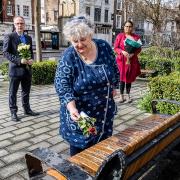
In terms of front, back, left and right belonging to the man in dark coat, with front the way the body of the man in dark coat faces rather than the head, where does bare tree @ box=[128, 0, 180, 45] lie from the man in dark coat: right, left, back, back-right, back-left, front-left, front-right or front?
left

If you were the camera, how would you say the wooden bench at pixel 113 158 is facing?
facing away from the viewer and to the left of the viewer

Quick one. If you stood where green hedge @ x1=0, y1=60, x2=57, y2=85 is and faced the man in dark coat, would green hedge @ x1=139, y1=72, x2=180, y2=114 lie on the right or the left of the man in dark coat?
left

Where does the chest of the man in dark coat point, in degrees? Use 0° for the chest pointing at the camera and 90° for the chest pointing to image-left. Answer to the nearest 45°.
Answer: approximately 315°

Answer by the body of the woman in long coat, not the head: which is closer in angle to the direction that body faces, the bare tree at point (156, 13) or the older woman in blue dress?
the older woman in blue dress

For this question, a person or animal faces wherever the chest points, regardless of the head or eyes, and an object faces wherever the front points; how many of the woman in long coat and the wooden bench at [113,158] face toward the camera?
1

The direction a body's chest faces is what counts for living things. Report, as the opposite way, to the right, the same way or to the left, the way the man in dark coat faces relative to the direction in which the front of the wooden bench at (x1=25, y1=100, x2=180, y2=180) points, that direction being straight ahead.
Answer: the opposite way

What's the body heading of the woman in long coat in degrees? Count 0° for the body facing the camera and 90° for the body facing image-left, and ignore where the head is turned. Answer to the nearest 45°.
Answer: approximately 0°

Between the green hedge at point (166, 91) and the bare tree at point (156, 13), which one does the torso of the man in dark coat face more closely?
the green hedge

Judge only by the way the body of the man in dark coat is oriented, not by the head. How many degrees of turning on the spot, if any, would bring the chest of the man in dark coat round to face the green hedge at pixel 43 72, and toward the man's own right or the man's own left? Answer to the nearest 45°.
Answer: approximately 135° to the man's own left

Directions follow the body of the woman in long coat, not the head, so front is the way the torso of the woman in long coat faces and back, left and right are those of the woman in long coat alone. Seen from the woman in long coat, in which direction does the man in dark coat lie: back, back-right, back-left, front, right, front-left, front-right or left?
front-right
